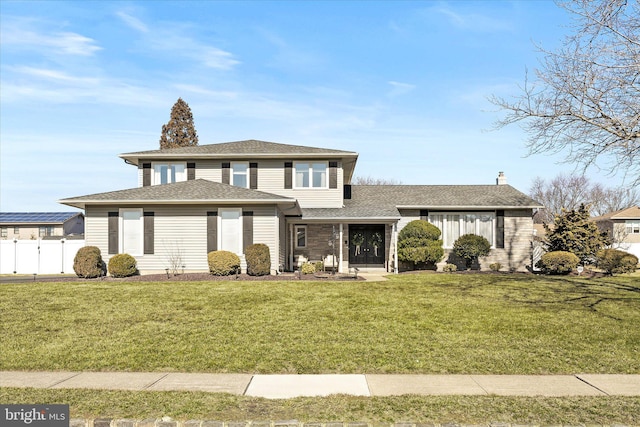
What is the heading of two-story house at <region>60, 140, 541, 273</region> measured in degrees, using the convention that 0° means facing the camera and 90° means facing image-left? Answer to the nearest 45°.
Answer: approximately 0°

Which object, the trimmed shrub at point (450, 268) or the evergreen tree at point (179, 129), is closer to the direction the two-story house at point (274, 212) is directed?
the trimmed shrub

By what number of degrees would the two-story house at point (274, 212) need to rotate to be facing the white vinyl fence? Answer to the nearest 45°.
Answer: approximately 90° to its right

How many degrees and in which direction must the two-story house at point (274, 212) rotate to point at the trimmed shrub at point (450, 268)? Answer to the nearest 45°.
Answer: approximately 90° to its left

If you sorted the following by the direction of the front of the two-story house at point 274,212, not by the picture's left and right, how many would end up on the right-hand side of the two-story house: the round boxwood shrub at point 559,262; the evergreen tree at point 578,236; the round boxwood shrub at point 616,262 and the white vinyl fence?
1

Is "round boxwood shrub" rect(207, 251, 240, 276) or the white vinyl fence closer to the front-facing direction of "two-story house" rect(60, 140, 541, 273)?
the round boxwood shrub

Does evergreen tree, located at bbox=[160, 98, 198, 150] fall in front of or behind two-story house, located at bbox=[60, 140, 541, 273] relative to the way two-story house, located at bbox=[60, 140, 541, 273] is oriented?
behind

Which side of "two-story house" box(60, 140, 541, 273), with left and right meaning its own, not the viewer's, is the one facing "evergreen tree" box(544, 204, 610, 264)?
left

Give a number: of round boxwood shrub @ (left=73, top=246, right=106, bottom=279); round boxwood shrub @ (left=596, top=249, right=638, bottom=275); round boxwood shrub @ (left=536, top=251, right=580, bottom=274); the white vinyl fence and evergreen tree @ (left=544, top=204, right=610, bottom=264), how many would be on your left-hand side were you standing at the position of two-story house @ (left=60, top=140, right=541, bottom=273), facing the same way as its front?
3

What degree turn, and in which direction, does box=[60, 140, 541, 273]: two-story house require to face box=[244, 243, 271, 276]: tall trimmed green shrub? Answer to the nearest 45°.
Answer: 0° — it already faces it

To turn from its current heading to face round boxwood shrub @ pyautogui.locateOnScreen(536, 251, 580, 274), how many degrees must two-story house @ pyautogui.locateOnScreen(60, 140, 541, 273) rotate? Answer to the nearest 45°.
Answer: approximately 90° to its left

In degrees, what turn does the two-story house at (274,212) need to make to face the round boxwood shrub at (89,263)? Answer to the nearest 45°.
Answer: approximately 45° to its right
